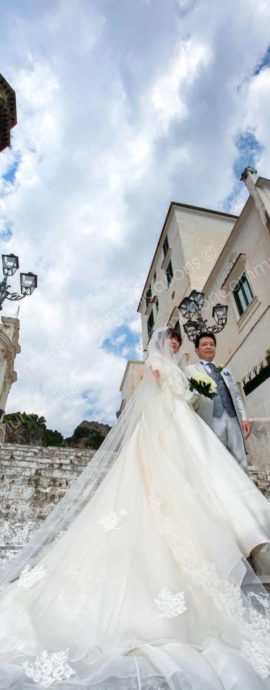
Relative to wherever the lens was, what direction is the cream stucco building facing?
facing to the left of the viewer

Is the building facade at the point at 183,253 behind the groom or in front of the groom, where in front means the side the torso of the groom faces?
behind

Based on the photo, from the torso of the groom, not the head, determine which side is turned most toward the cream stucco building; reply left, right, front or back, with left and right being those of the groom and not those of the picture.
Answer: back

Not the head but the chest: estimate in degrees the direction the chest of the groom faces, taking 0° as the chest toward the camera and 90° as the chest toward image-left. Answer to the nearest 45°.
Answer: approximately 0°
